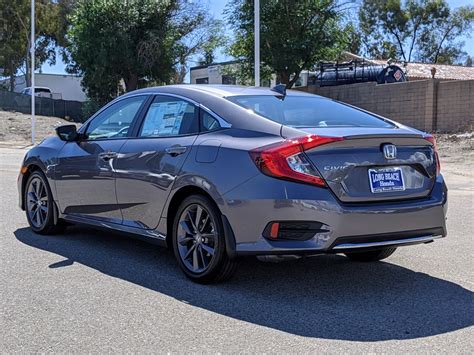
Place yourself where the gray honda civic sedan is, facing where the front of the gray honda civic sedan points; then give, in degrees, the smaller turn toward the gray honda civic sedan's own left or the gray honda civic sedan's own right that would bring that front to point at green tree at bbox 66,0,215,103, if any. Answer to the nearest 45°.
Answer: approximately 45° to the gray honda civic sedan's own right

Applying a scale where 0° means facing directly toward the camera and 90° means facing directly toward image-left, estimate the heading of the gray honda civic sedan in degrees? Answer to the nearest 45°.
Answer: approximately 135°

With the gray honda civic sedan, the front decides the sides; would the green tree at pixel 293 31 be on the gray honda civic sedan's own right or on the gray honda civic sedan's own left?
on the gray honda civic sedan's own right

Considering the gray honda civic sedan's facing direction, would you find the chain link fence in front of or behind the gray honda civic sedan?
in front
